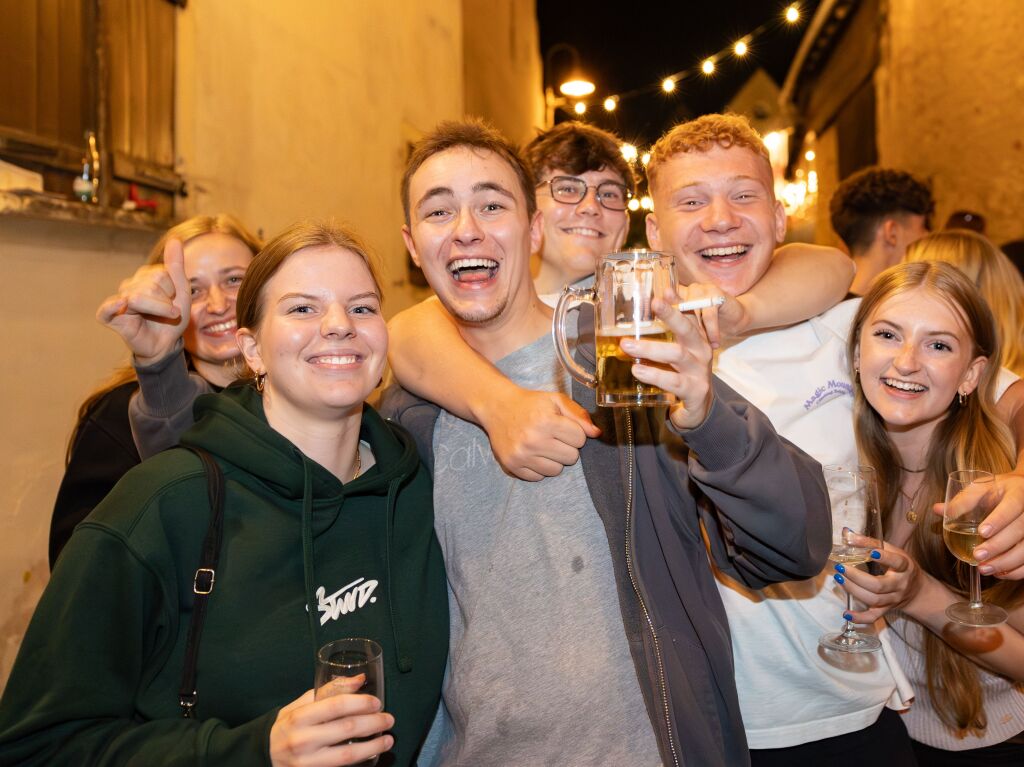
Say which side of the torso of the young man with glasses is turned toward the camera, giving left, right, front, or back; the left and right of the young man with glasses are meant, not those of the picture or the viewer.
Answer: front

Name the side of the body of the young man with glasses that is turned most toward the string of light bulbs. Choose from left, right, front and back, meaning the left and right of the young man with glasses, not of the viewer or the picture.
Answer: back

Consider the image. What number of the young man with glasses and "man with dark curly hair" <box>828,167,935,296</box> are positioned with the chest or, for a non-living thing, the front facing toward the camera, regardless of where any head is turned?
1

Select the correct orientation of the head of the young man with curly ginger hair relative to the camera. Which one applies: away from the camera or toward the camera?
toward the camera

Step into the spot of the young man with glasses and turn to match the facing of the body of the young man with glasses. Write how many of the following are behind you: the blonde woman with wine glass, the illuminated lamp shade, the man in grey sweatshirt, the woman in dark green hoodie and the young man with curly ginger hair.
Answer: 1

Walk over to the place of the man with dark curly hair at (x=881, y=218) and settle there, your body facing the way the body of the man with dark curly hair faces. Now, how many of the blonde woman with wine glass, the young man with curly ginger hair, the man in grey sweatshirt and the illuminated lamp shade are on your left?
1

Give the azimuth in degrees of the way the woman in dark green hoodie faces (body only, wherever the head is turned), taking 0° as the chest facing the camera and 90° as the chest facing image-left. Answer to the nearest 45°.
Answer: approximately 315°

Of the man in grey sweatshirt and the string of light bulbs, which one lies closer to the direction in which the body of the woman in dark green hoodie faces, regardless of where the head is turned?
the man in grey sweatshirt

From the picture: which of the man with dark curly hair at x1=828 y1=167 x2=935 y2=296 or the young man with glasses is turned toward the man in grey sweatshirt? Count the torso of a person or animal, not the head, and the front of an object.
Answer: the young man with glasses

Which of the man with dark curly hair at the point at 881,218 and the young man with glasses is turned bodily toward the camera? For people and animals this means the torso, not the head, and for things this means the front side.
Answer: the young man with glasses

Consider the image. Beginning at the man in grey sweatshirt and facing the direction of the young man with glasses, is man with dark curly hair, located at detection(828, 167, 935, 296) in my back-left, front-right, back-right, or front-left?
front-right
